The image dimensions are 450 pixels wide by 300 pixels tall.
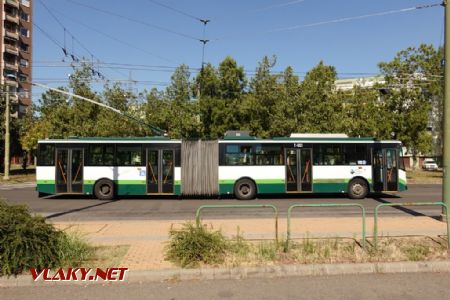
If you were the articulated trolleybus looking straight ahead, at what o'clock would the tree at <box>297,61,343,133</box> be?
The tree is roughly at 10 o'clock from the articulated trolleybus.

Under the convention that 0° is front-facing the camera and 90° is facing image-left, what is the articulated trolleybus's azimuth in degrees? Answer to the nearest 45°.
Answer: approximately 270°

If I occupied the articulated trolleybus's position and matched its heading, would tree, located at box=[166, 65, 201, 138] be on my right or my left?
on my left

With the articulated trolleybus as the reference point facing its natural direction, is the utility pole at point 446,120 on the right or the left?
on its right

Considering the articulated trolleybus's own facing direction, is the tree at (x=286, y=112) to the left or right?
on its left

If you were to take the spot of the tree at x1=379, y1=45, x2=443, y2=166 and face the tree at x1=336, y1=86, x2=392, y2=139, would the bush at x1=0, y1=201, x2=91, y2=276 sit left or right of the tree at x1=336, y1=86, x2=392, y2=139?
left

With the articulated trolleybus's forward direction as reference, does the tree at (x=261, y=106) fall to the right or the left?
on its left

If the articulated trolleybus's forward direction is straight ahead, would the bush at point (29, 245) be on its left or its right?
on its right

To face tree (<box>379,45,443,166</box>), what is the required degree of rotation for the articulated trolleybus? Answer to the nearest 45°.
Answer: approximately 45° to its left
